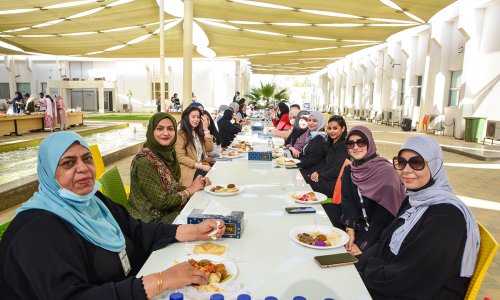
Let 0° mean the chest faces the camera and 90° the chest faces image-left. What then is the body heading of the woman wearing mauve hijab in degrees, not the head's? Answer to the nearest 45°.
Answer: approximately 45°

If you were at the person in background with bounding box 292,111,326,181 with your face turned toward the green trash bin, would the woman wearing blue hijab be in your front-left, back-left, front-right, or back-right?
back-right

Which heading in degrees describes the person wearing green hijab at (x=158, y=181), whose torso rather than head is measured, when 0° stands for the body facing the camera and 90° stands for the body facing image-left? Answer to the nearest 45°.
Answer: approximately 315°

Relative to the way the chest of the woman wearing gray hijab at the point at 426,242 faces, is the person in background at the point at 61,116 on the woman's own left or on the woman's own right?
on the woman's own right

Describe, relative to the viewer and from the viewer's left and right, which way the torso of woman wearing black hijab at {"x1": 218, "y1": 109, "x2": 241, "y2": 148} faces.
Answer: facing to the right of the viewer

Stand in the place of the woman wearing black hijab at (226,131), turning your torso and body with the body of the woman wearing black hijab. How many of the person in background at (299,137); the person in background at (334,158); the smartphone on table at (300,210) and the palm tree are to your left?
1

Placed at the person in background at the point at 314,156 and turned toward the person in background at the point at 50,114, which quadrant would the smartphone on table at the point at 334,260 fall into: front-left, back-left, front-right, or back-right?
back-left

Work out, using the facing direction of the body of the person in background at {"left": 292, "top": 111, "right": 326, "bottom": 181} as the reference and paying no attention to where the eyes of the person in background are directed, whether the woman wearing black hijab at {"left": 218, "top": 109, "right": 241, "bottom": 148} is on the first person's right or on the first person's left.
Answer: on the first person's right

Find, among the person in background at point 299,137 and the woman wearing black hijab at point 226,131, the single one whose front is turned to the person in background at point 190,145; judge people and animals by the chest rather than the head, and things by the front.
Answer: the person in background at point 299,137

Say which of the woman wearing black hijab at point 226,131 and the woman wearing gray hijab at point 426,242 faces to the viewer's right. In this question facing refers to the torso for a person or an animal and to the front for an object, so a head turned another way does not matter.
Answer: the woman wearing black hijab

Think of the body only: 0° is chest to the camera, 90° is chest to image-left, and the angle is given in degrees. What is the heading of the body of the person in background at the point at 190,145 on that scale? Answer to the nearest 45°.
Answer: approximately 315°

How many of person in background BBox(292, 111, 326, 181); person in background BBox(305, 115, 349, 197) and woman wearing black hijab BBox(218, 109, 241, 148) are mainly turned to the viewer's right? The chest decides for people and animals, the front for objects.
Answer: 1

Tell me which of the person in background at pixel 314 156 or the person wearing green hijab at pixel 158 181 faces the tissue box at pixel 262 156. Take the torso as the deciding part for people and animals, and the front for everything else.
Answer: the person in background at pixel 314 156

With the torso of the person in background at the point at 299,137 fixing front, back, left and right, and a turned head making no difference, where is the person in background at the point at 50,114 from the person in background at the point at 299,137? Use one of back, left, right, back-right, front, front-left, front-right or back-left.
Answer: right
